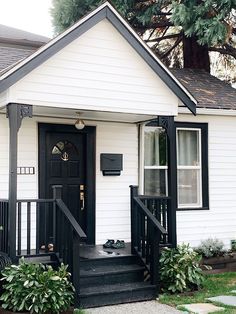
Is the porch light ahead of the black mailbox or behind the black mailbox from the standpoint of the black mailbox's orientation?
ahead

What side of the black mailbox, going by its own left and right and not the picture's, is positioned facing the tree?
back

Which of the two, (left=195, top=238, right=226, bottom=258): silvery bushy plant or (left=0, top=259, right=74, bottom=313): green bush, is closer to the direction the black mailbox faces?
the green bush

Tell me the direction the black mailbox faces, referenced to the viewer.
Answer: facing the viewer

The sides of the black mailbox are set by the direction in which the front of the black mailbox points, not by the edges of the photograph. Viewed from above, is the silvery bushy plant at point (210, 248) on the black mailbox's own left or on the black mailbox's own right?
on the black mailbox's own left

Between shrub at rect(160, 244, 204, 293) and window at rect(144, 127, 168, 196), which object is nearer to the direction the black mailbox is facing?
the shrub

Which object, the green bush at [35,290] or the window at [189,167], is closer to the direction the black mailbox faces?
the green bush

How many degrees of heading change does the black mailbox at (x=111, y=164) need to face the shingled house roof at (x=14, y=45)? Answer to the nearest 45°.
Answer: approximately 135° to its right

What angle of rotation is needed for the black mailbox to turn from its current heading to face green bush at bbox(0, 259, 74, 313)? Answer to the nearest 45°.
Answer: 0° — it already faces it

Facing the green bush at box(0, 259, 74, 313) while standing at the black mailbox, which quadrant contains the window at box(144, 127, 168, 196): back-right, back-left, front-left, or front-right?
back-left

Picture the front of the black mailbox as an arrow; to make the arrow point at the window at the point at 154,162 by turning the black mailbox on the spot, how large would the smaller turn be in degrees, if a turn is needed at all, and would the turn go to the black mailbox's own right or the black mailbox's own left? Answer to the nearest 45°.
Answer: approximately 135° to the black mailbox's own left

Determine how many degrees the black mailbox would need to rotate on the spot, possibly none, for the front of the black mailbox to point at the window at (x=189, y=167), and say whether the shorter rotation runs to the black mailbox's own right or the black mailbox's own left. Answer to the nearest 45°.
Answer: approximately 135° to the black mailbox's own left

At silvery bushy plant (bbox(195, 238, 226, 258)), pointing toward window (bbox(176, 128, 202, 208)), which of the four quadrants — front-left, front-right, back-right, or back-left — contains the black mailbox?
front-left

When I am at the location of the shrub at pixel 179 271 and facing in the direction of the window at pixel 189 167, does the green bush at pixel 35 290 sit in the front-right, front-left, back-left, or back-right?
back-left

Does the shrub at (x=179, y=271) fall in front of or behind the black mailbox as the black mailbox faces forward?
in front
